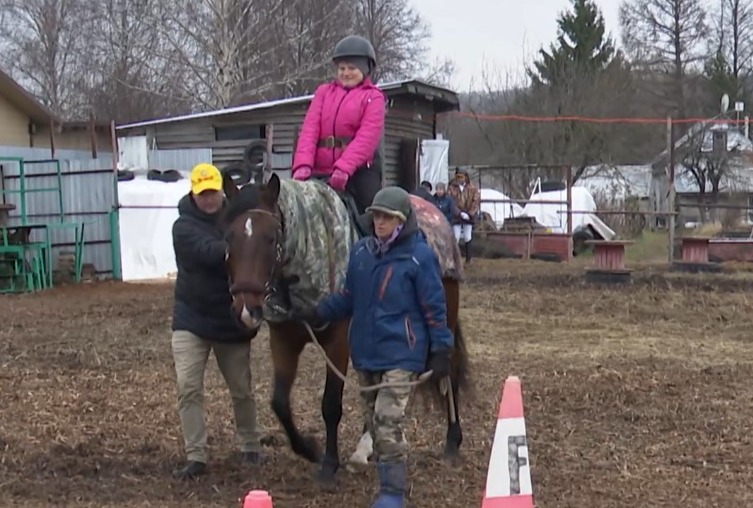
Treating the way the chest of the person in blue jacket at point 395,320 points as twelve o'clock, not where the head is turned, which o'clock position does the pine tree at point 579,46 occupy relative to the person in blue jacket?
The pine tree is roughly at 5 o'clock from the person in blue jacket.

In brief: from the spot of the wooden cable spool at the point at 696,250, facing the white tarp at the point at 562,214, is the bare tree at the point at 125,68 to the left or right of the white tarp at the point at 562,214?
left

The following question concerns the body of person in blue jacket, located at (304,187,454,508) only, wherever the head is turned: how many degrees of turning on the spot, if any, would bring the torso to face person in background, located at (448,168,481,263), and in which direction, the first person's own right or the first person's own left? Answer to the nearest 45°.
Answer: approximately 135° to the first person's own right

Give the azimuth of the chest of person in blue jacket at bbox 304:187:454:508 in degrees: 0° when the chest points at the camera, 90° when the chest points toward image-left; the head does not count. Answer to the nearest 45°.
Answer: approximately 45°

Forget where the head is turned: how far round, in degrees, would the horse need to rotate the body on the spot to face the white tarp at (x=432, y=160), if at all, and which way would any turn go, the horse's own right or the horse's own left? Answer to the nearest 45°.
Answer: approximately 135° to the horse's own right

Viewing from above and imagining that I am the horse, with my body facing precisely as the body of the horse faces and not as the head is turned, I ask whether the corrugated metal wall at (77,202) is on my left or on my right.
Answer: on my right

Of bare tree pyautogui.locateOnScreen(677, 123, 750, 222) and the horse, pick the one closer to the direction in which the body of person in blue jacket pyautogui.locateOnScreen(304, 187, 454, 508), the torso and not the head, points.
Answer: the horse

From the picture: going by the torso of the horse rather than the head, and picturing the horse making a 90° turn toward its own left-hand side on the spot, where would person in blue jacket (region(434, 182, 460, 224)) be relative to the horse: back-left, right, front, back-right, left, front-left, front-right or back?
back-left

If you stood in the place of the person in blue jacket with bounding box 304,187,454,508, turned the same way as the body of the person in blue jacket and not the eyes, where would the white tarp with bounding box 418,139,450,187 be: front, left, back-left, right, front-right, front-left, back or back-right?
back-right

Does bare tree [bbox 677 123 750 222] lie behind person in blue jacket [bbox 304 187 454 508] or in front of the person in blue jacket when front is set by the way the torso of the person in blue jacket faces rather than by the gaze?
behind

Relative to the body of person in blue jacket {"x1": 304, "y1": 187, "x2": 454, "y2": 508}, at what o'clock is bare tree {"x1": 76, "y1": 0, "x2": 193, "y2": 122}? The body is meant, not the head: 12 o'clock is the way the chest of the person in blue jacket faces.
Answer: The bare tree is roughly at 4 o'clock from the person in blue jacket.

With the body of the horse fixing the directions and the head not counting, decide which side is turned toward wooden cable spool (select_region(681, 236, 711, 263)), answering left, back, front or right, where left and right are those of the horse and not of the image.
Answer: back
